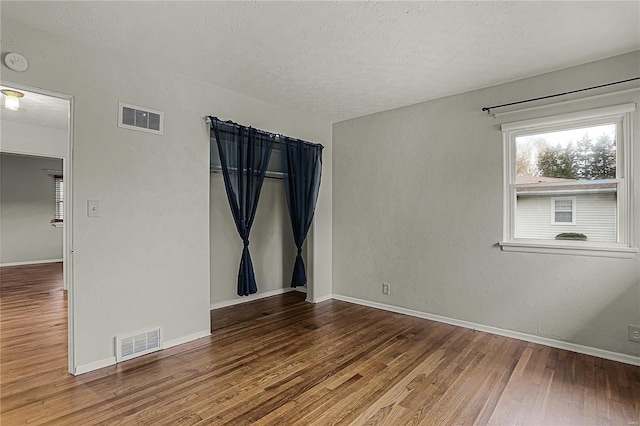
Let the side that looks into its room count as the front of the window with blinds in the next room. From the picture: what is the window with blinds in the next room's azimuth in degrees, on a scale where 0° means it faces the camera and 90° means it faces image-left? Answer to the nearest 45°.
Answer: approximately 0°

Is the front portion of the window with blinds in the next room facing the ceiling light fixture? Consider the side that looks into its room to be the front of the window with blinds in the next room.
yes

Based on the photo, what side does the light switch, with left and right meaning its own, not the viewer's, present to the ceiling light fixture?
back

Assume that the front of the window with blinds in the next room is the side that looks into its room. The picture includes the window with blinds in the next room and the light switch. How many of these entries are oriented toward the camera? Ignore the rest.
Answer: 2

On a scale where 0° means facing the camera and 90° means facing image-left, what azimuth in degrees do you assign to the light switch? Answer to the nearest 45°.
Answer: approximately 0°

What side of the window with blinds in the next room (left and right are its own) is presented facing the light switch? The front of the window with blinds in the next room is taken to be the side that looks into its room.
front

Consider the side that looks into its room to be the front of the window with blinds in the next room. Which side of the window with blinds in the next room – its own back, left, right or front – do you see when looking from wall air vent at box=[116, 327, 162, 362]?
front
